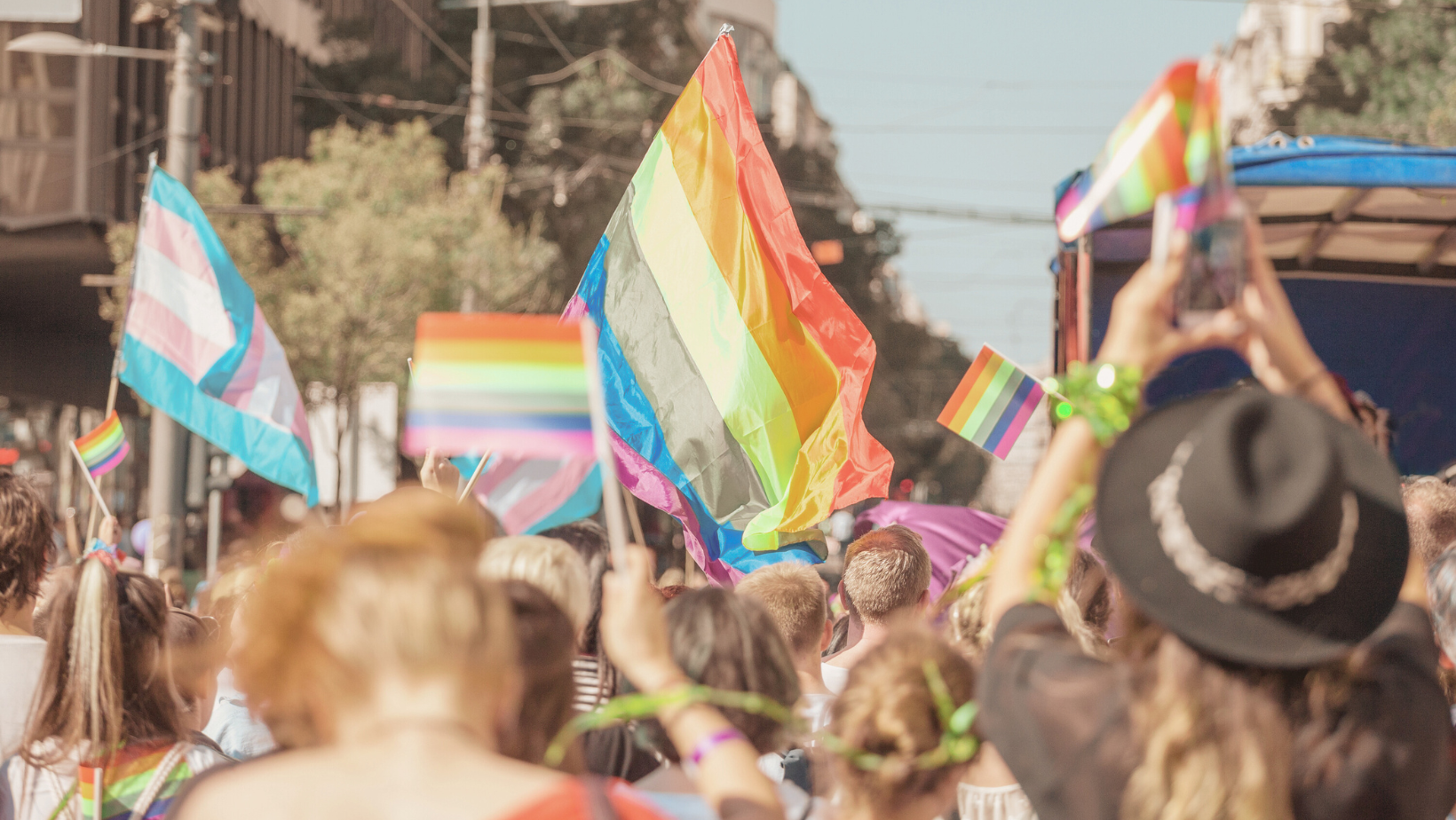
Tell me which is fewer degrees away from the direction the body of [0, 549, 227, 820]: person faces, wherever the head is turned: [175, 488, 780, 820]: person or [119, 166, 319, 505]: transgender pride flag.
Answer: the transgender pride flag

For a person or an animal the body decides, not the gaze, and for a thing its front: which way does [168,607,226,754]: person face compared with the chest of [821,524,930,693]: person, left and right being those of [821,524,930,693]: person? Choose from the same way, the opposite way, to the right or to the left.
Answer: the same way

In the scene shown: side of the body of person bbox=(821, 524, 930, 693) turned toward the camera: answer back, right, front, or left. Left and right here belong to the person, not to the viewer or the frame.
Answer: back

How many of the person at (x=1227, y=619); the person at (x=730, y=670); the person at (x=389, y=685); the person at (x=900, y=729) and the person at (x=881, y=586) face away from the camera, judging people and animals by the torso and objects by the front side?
5

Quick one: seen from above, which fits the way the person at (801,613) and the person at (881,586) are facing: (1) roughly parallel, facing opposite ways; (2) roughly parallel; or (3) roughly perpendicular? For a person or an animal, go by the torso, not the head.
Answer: roughly parallel

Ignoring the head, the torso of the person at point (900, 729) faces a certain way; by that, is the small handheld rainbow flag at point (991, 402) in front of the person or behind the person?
in front

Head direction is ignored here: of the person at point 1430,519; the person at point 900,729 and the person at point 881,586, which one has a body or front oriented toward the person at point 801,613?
the person at point 900,729

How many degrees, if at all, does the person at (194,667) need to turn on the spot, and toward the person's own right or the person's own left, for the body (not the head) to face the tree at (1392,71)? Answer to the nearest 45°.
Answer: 0° — they already face it

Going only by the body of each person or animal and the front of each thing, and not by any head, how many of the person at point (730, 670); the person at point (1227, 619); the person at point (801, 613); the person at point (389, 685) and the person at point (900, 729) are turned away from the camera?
5

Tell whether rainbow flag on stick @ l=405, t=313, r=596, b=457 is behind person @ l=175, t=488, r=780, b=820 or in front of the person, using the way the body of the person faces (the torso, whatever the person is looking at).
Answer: in front

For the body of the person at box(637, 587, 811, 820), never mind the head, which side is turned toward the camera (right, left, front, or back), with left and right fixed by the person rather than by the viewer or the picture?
back

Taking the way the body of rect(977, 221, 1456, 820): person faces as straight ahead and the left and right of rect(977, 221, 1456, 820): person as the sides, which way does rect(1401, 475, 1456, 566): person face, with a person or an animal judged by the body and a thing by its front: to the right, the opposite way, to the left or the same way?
the same way

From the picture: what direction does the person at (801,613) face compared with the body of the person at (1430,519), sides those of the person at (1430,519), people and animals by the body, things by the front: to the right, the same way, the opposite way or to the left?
the same way

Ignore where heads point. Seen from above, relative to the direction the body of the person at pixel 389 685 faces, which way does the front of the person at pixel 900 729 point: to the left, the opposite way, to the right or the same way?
the same way

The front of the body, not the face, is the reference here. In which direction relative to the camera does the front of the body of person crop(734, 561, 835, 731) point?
away from the camera

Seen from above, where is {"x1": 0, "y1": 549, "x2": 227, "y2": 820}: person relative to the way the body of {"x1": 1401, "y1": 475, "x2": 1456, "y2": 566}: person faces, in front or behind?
behind
